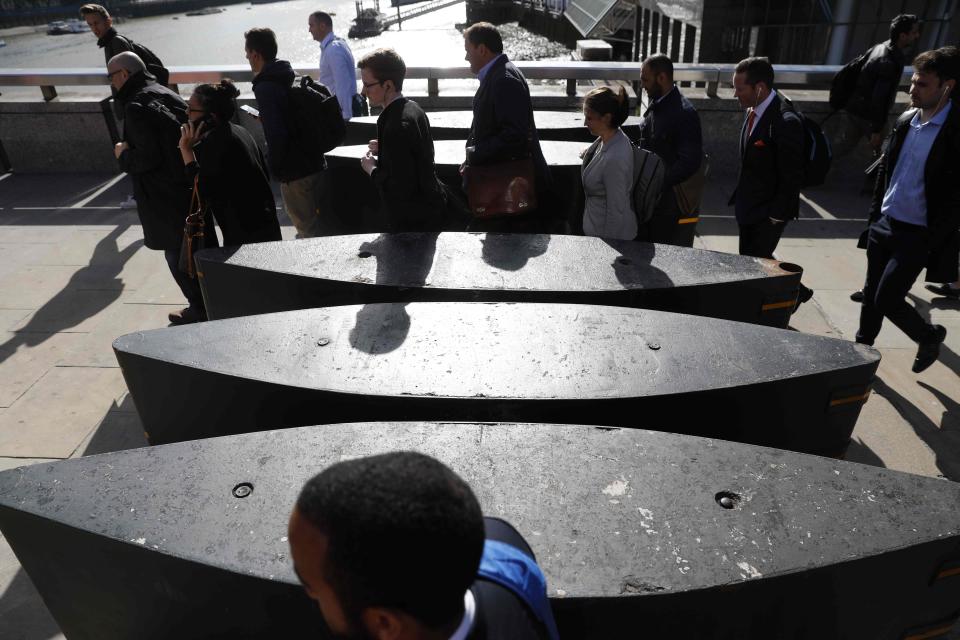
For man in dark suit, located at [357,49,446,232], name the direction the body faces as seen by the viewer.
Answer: to the viewer's left

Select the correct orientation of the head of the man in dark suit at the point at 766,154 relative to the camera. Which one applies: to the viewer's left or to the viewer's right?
to the viewer's left

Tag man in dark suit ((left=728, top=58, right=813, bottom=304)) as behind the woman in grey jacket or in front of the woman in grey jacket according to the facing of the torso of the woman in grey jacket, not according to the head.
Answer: behind

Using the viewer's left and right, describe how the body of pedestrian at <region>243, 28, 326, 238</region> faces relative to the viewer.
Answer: facing to the left of the viewer

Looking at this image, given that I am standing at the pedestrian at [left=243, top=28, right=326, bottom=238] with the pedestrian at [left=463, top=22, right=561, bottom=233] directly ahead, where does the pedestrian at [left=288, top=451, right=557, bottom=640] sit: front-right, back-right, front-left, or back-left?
front-right

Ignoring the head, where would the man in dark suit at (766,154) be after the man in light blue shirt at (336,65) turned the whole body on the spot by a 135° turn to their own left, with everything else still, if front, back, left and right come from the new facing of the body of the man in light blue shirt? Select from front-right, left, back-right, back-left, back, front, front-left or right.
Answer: front

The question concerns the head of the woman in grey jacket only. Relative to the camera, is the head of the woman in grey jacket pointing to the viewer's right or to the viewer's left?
to the viewer's left

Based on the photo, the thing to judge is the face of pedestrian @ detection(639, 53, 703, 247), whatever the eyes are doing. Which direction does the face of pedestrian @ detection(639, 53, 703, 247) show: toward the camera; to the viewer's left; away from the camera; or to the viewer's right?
to the viewer's left

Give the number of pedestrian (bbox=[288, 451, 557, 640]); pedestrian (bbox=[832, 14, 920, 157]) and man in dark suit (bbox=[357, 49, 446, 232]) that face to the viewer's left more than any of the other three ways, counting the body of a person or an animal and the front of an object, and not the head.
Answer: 2
